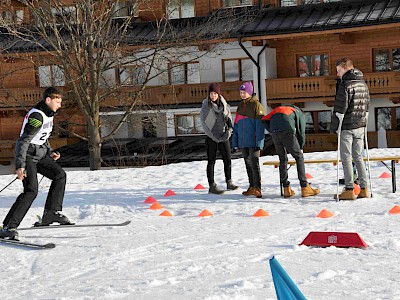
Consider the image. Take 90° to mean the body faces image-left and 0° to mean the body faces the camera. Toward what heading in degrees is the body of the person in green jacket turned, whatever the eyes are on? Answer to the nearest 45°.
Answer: approximately 225°

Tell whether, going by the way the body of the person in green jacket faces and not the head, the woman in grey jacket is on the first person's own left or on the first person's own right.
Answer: on the first person's own left

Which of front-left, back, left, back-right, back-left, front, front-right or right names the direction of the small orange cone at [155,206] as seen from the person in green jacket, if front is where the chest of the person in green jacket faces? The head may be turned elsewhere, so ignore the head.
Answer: back-left

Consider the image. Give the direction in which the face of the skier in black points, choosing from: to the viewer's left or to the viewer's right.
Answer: to the viewer's right

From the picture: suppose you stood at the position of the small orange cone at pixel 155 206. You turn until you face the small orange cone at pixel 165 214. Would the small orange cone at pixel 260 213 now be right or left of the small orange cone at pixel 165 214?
left

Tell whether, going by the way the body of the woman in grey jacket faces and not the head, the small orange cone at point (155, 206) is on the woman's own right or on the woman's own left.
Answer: on the woman's own right
